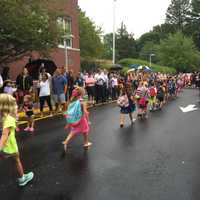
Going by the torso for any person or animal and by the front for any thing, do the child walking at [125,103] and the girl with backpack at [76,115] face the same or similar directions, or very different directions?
same or similar directions

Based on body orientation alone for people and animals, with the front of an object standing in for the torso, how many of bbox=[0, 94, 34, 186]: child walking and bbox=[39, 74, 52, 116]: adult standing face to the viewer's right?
1

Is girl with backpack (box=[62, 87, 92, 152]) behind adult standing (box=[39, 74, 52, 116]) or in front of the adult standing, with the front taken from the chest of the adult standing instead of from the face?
in front

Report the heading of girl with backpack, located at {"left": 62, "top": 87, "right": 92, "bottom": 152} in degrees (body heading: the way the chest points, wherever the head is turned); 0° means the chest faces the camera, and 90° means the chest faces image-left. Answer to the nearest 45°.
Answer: approximately 225°

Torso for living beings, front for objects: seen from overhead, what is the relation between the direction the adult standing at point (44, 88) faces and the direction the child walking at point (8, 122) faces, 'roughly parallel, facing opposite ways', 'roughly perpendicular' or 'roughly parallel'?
roughly perpendicular

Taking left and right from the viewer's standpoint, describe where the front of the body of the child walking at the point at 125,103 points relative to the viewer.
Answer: facing away from the viewer and to the right of the viewer

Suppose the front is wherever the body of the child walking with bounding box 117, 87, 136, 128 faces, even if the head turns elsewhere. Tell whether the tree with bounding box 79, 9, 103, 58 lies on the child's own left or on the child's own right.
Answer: on the child's own left
